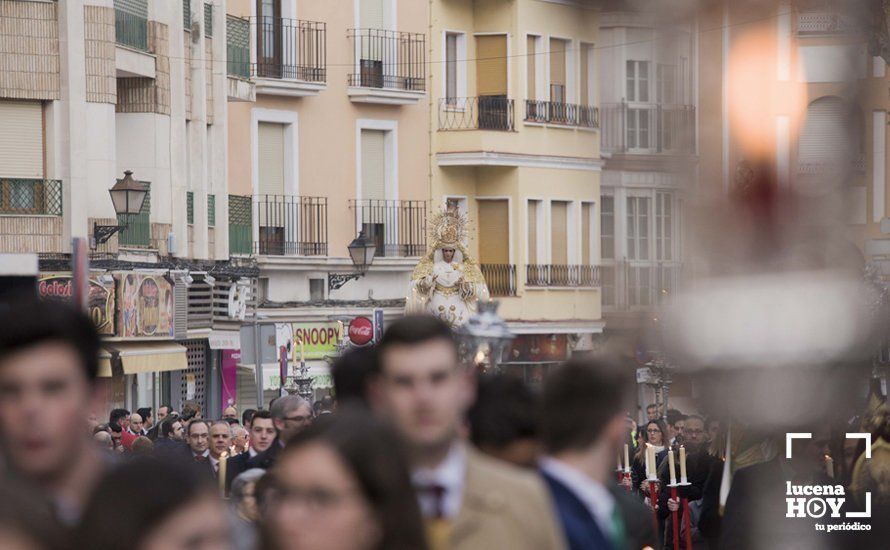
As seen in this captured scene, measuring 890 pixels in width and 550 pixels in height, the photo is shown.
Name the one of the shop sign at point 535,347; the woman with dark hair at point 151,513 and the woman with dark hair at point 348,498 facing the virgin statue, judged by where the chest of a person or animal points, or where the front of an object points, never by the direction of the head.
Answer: the shop sign

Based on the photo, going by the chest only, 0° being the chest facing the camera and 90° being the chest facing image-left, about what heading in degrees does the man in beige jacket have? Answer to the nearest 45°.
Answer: approximately 0°

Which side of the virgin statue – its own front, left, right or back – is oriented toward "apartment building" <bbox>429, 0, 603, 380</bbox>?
back

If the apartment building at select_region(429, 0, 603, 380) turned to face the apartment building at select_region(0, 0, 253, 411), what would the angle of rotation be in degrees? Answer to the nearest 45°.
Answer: approximately 45° to its right

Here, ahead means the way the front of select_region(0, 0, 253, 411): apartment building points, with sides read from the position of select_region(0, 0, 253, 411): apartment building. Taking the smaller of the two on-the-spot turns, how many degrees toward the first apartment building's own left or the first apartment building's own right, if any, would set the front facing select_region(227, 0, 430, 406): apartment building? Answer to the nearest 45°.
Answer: approximately 90° to the first apartment building's own left

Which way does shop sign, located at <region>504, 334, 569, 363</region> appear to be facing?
toward the camera

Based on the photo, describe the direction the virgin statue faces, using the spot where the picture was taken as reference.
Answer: facing the viewer

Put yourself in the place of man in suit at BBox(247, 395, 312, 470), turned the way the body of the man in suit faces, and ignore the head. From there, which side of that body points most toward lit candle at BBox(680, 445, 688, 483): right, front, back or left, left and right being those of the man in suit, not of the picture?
left
